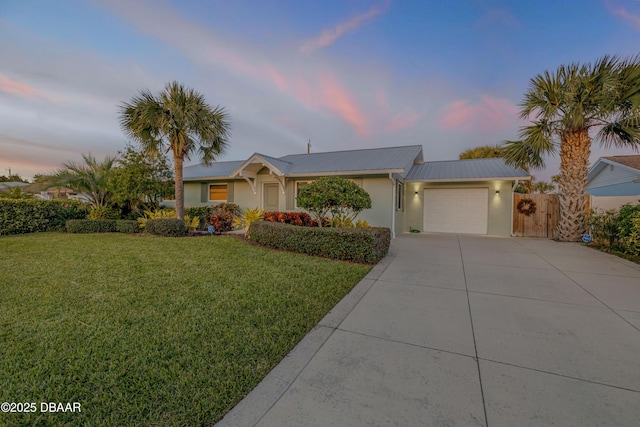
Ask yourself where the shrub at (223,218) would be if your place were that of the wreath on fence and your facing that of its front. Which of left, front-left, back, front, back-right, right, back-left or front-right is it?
front-right

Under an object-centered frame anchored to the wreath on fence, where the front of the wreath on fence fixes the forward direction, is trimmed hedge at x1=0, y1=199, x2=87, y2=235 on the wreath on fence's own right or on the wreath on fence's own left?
on the wreath on fence's own right

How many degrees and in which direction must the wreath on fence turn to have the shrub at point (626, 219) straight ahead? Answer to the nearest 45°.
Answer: approximately 45° to its left

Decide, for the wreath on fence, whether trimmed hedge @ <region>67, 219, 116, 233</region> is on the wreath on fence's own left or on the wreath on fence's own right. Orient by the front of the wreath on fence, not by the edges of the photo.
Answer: on the wreath on fence's own right

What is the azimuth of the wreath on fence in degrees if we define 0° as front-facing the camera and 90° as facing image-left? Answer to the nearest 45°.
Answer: approximately 0°

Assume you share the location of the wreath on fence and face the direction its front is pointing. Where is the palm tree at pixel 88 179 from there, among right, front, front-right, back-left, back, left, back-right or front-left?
front-right
